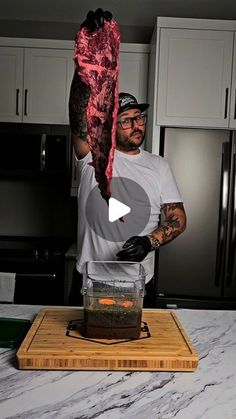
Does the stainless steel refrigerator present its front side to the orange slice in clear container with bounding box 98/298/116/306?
yes

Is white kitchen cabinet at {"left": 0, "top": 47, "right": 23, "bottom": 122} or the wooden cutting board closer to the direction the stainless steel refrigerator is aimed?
the wooden cutting board

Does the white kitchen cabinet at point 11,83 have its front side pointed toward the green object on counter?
yes

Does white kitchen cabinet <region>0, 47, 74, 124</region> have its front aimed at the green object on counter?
yes

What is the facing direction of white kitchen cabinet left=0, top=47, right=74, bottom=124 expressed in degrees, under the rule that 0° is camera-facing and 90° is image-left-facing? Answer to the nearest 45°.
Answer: approximately 0°
